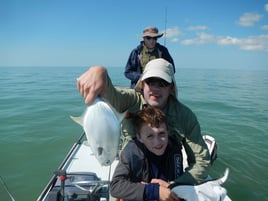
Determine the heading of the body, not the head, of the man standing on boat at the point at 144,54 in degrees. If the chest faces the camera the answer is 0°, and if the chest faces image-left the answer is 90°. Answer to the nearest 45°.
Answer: approximately 0°

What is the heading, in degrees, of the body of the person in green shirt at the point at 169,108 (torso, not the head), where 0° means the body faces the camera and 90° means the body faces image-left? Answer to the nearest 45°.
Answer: approximately 0°

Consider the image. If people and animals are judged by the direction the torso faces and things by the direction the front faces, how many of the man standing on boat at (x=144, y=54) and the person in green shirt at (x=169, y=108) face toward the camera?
2

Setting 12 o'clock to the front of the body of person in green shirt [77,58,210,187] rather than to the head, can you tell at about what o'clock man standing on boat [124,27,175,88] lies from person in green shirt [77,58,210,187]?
man standing on boat [124,27,175,88] is roughly at 6 o'clock from person in green shirt [77,58,210,187].

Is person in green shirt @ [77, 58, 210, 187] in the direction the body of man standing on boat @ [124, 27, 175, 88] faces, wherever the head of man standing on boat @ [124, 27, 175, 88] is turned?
yes
